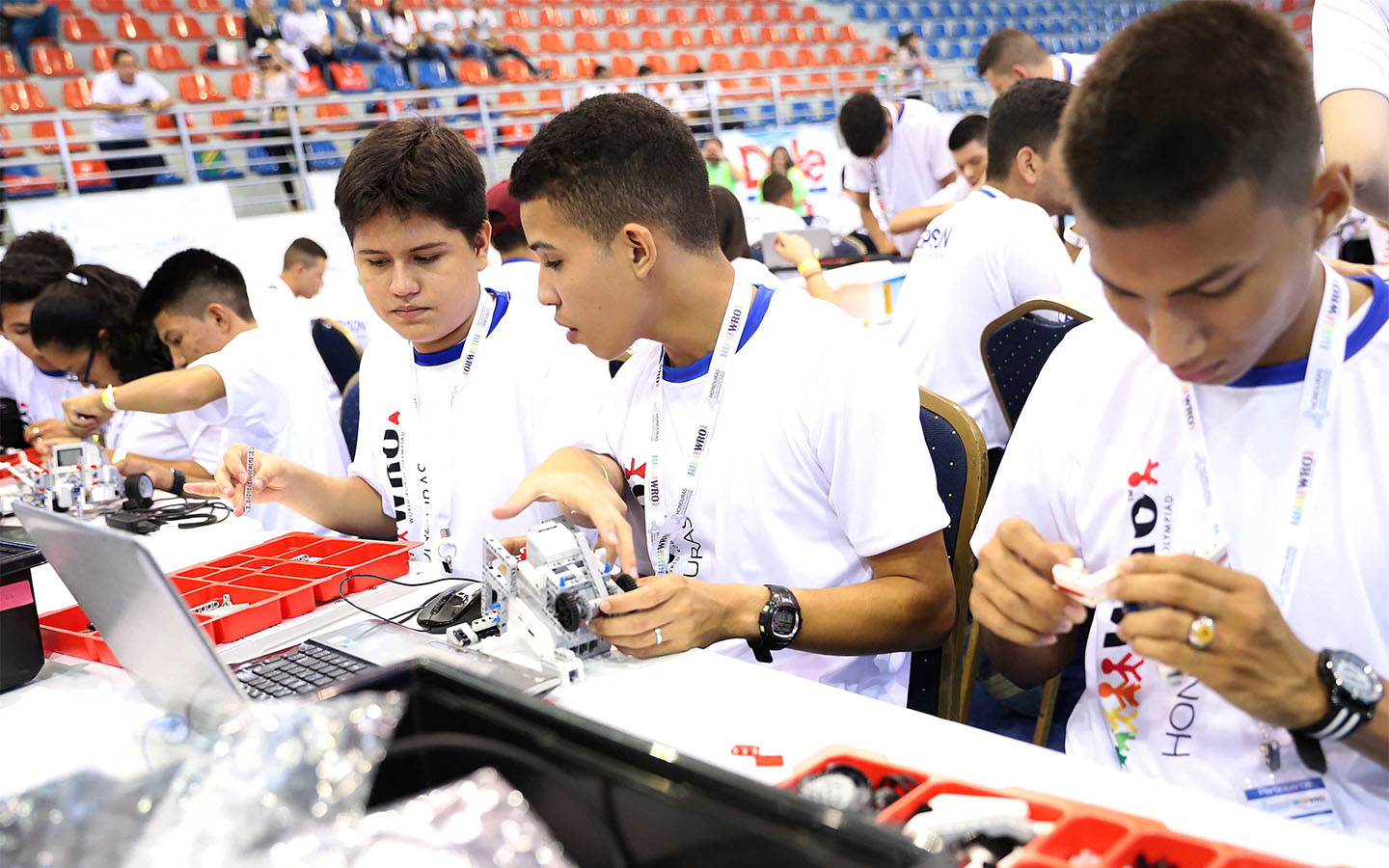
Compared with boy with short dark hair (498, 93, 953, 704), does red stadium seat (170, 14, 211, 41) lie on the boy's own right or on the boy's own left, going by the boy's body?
on the boy's own right

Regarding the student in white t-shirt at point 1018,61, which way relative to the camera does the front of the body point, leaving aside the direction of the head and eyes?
to the viewer's left

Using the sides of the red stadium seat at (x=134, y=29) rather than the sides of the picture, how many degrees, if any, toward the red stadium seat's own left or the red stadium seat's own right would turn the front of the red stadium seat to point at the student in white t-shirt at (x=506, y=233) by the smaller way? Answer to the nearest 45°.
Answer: approximately 45° to the red stadium seat's own right

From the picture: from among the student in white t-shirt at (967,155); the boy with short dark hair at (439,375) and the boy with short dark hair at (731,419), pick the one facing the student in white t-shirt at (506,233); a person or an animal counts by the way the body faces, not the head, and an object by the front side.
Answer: the student in white t-shirt at (967,155)

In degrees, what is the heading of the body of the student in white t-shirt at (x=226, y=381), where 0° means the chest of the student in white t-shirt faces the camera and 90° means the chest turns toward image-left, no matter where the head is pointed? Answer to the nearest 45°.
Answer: approximately 90°

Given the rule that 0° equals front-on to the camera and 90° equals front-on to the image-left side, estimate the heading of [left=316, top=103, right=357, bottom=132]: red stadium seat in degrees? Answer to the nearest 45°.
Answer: approximately 315°

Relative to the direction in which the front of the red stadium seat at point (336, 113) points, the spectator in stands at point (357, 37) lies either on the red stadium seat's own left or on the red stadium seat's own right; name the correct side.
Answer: on the red stadium seat's own left

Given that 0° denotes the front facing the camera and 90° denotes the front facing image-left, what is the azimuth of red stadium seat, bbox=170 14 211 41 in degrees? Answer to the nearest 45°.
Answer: approximately 315°

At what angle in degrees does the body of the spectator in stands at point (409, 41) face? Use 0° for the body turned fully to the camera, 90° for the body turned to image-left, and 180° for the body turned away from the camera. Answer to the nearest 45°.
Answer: approximately 315°

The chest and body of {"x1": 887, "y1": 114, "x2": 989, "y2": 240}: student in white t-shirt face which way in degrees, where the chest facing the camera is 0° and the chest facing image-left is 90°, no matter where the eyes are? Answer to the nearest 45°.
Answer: approximately 45°
